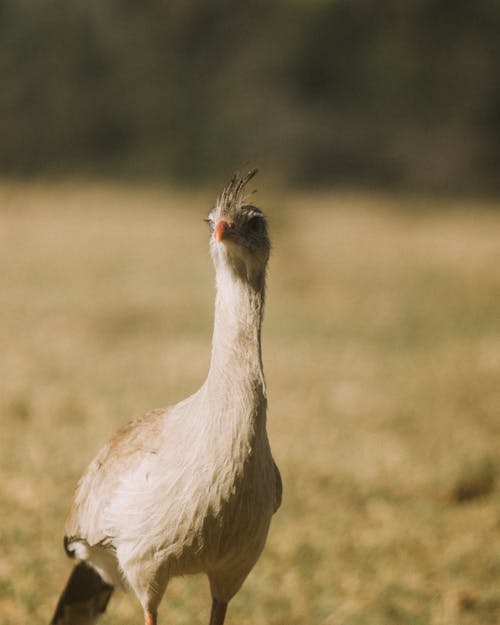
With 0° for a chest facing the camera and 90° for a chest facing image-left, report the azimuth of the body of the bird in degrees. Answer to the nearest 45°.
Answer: approximately 315°
